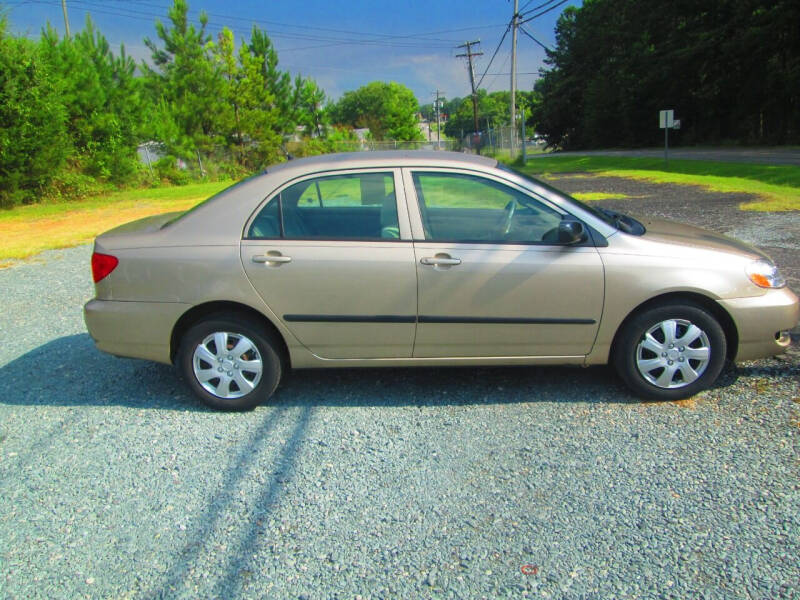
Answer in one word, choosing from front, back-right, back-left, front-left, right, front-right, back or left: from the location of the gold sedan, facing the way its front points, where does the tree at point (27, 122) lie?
back-left

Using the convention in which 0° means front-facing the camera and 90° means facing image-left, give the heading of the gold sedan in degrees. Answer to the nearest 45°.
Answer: approximately 270°

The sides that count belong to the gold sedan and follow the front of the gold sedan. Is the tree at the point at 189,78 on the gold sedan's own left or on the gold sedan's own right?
on the gold sedan's own left

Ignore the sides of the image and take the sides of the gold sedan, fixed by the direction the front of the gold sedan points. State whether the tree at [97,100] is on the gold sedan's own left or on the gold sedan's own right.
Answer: on the gold sedan's own left
